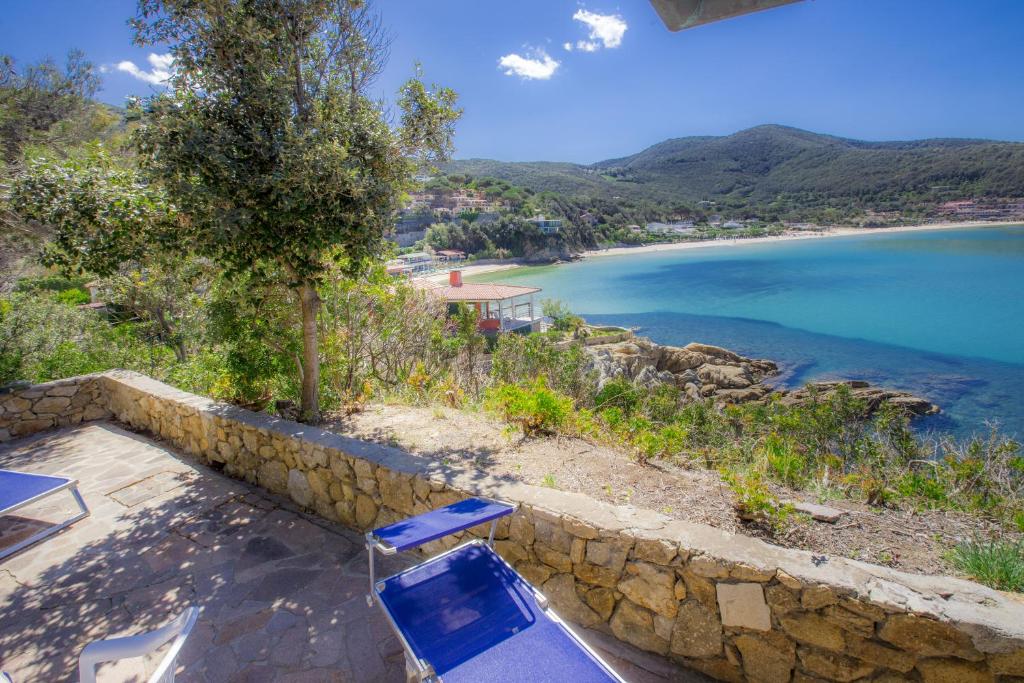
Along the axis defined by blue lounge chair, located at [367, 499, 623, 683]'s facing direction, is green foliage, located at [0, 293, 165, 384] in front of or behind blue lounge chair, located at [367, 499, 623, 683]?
behind

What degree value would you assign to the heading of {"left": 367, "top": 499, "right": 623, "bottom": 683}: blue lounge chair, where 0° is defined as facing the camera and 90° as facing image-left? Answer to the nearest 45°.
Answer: approximately 315°

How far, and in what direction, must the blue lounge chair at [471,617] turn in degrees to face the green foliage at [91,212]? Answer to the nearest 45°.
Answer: approximately 180°

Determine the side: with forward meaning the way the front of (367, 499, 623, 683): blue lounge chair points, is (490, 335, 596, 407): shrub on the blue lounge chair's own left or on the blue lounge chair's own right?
on the blue lounge chair's own left

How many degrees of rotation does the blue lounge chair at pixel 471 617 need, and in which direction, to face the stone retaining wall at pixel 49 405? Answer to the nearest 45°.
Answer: approximately 180°

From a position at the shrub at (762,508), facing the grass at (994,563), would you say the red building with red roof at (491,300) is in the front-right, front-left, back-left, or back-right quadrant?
back-left

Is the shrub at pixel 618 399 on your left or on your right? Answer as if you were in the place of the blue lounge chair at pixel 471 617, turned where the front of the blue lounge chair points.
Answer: on your left

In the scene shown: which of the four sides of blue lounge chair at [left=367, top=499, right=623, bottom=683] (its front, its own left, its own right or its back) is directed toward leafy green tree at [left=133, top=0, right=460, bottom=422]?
back

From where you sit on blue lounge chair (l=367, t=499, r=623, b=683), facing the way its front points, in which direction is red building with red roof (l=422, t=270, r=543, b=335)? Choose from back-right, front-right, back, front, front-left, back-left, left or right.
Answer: back-left
